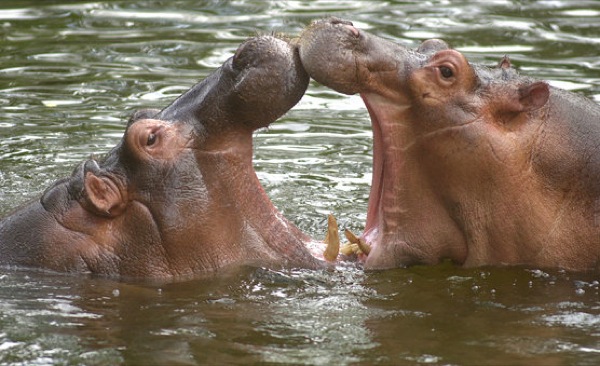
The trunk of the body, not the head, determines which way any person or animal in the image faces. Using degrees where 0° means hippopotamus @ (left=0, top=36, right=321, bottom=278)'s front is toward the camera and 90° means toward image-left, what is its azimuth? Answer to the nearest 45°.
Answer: approximately 270°

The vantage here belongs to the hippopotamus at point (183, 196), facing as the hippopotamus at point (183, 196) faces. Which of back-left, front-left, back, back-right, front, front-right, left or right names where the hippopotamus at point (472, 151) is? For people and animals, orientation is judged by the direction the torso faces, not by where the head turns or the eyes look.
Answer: front

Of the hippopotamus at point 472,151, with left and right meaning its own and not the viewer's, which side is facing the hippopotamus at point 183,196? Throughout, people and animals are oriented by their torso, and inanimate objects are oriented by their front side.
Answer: front

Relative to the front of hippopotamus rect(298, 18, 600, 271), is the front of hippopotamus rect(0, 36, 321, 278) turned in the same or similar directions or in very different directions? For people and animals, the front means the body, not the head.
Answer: very different directions

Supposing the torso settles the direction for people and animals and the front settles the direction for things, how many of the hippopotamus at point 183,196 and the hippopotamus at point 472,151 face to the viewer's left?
1

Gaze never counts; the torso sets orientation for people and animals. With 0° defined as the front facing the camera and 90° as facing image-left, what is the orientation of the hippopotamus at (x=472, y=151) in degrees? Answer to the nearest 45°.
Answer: approximately 90°
